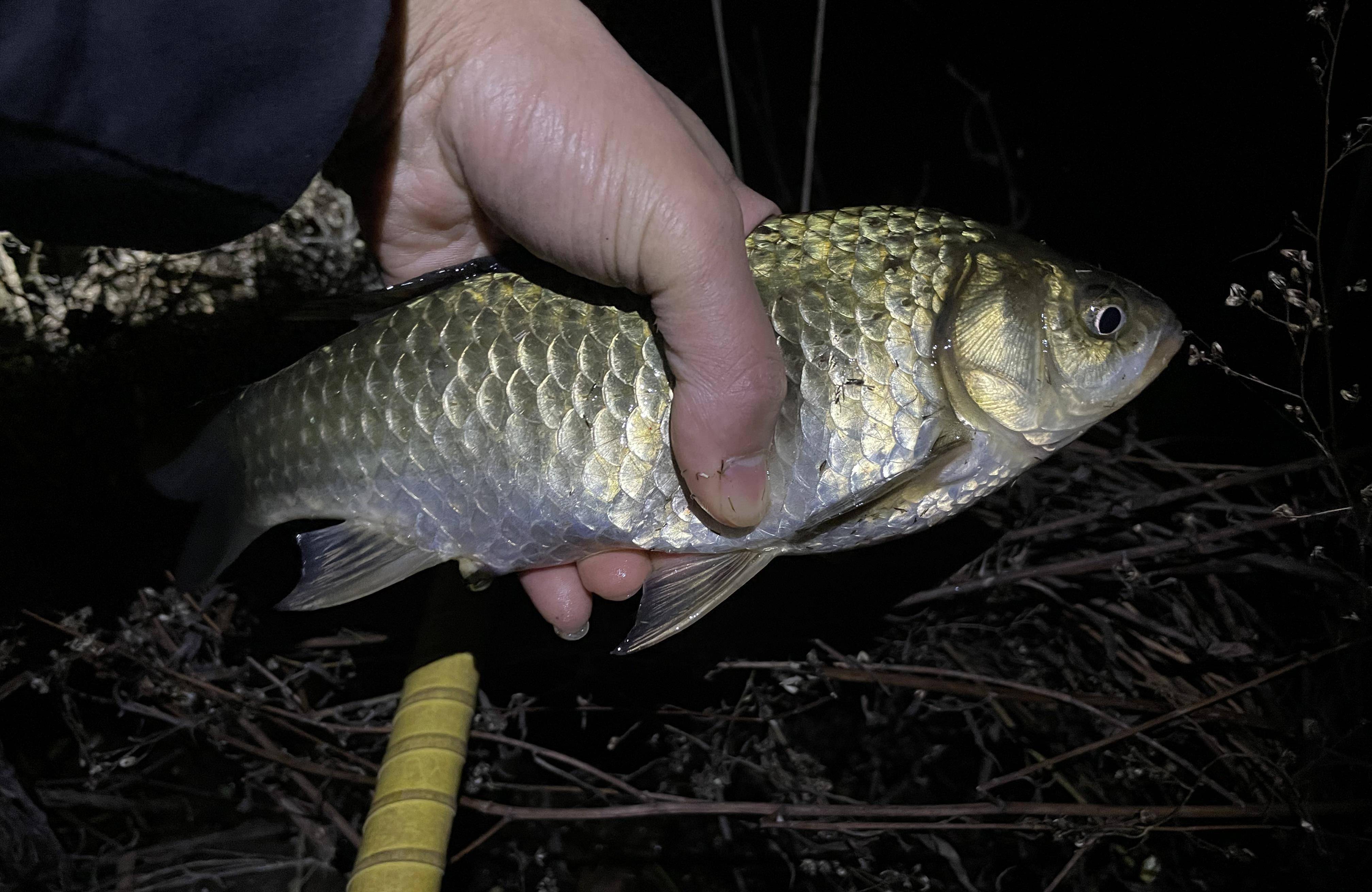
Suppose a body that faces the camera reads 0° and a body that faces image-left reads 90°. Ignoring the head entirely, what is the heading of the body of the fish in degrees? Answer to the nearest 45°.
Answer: approximately 270°
